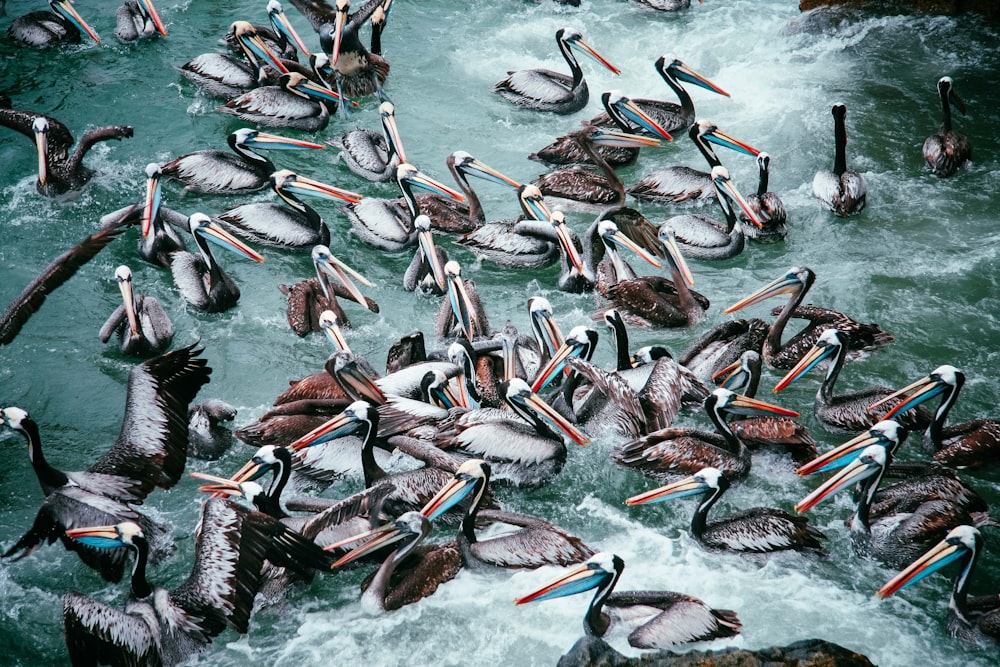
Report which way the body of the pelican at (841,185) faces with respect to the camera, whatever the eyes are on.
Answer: away from the camera

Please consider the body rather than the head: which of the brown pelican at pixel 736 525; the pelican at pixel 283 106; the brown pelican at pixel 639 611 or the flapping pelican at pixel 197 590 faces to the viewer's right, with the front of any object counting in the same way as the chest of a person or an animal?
the pelican

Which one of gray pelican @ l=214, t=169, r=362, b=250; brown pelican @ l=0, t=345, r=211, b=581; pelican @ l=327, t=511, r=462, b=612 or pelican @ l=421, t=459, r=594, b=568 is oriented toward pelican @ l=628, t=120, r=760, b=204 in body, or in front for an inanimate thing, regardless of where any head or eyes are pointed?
gray pelican @ l=214, t=169, r=362, b=250

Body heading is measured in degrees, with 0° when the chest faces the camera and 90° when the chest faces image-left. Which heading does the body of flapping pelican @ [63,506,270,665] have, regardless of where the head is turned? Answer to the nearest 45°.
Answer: approximately 135°

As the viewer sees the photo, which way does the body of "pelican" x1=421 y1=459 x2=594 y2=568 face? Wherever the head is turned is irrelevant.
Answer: to the viewer's left

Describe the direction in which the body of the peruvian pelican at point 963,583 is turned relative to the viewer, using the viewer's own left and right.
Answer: facing to the left of the viewer

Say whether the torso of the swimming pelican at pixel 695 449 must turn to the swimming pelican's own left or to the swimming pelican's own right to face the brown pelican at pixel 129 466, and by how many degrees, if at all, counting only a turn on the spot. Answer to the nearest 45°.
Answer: approximately 180°

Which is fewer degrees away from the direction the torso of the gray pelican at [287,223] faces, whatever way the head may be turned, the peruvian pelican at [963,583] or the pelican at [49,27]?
the peruvian pelican

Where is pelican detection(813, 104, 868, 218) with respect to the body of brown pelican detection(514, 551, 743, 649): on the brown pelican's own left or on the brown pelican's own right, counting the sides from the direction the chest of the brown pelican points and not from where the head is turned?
on the brown pelican's own right
